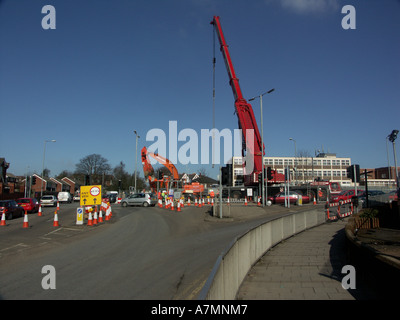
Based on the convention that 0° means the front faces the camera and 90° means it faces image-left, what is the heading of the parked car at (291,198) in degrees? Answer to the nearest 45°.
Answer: approximately 90°

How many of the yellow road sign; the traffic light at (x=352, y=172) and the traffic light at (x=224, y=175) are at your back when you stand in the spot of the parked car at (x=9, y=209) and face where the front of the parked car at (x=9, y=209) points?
0

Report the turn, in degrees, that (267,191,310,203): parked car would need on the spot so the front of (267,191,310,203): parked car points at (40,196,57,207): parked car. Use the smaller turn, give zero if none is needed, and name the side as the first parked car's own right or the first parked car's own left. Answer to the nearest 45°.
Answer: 0° — it already faces it

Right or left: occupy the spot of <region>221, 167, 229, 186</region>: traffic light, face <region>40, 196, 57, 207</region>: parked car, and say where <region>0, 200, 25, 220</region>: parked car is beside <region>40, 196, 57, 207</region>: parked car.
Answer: left

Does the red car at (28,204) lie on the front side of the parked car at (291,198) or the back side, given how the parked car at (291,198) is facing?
on the front side

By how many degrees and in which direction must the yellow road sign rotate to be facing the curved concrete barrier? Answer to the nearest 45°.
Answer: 0° — it already faces it

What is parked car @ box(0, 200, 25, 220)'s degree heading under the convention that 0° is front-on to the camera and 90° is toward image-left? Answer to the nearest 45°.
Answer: approximately 315°

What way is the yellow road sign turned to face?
toward the camera

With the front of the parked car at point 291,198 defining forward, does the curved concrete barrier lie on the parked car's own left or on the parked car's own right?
on the parked car's own left

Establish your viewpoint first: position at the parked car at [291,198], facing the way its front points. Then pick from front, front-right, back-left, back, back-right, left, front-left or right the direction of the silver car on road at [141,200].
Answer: front

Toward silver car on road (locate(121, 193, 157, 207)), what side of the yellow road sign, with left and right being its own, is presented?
back

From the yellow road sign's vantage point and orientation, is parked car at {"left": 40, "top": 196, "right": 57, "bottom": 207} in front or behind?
behind

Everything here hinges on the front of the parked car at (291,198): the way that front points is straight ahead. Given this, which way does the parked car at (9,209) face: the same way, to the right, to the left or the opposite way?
the opposite way
